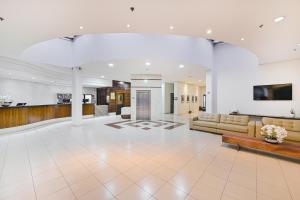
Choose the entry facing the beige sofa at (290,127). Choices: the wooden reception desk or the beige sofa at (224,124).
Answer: the wooden reception desk

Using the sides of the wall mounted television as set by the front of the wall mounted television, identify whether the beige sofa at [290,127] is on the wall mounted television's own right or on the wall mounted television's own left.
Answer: on the wall mounted television's own left

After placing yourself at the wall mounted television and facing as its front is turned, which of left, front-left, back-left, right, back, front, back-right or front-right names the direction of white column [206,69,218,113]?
front-right

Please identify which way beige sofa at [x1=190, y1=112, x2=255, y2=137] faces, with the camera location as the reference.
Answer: facing the viewer and to the left of the viewer

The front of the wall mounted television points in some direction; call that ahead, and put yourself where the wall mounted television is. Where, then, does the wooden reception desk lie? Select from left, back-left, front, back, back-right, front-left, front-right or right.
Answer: front

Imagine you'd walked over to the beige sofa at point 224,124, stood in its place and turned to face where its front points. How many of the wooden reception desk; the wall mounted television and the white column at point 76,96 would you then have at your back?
1

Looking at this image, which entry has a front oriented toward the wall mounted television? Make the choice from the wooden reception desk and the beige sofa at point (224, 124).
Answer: the wooden reception desk

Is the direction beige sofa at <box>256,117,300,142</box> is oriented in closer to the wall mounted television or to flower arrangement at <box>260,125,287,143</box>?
the flower arrangement

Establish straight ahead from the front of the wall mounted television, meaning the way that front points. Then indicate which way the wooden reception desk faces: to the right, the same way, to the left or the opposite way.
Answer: the opposite way

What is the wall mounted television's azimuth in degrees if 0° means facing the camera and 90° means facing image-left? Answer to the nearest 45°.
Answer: approximately 45°

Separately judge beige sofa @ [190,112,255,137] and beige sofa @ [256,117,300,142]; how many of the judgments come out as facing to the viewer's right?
0

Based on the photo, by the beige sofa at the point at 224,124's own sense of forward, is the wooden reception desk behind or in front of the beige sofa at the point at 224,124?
in front

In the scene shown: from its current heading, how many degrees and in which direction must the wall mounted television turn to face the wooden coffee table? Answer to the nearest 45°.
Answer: approximately 45° to its left

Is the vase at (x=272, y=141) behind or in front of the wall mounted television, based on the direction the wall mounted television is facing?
in front

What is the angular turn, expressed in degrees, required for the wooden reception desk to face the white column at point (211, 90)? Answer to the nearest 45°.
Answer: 0° — it already faces it

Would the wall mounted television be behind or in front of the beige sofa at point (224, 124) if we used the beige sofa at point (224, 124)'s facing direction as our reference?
behind
